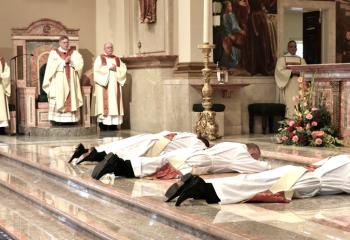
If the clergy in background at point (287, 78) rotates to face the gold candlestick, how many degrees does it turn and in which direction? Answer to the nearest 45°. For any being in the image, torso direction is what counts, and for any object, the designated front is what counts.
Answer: approximately 90° to its right

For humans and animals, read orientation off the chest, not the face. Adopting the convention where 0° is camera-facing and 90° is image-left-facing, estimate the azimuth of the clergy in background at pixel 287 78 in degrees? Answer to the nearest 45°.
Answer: approximately 315°

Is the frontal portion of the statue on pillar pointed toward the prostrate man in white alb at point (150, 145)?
yes

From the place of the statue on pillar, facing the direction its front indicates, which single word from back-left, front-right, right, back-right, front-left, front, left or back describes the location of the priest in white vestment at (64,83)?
right

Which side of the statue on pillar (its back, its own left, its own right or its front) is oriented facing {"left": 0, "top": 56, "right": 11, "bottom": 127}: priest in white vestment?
right

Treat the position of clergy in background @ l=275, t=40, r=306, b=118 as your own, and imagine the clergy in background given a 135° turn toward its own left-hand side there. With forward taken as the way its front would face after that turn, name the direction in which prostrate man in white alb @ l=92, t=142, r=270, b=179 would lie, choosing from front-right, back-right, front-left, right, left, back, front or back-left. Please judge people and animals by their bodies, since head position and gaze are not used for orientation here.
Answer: back

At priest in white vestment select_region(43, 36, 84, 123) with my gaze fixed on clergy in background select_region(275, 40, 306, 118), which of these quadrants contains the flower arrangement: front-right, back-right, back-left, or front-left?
front-right

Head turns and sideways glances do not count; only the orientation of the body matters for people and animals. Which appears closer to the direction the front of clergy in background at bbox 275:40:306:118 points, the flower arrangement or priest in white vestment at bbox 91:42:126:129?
the flower arrangement

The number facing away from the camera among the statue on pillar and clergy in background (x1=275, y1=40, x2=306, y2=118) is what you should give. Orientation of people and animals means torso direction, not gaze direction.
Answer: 0

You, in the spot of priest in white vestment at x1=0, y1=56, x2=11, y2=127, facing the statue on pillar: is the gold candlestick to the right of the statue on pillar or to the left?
right

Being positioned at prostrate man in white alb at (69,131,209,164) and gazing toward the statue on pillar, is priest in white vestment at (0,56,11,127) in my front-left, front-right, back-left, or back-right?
front-left

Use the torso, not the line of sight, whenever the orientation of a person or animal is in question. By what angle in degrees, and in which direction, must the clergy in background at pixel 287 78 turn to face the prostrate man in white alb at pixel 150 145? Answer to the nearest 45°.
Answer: approximately 45° to its right

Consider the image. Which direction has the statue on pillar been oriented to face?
toward the camera

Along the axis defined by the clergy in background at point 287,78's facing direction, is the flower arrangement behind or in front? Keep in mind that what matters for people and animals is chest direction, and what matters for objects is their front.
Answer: in front

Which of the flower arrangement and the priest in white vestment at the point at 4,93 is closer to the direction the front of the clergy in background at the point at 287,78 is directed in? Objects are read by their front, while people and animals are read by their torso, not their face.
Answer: the flower arrangement

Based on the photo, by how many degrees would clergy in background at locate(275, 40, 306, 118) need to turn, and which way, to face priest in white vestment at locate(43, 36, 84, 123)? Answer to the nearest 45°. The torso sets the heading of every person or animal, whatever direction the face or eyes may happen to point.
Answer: approximately 135° to its right

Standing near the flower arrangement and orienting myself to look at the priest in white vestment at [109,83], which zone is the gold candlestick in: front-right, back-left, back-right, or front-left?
front-left
